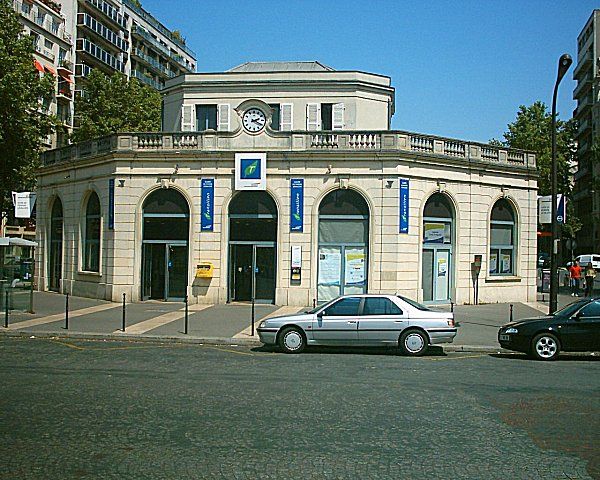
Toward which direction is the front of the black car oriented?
to the viewer's left

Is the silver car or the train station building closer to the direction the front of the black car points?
the silver car

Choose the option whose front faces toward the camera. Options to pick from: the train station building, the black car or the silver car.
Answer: the train station building

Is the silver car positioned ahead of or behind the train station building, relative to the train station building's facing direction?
ahead

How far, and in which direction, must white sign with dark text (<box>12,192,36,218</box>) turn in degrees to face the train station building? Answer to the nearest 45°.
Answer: approximately 90° to its left

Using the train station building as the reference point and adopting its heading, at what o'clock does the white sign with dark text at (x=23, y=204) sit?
The white sign with dark text is roughly at 3 o'clock from the train station building.

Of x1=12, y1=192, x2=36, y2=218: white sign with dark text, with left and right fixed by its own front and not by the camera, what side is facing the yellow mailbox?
left

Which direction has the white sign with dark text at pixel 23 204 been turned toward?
toward the camera

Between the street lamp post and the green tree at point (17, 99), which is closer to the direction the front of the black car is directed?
the green tree

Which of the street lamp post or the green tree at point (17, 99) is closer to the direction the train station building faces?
the street lamp post

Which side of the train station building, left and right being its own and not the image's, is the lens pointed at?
front
